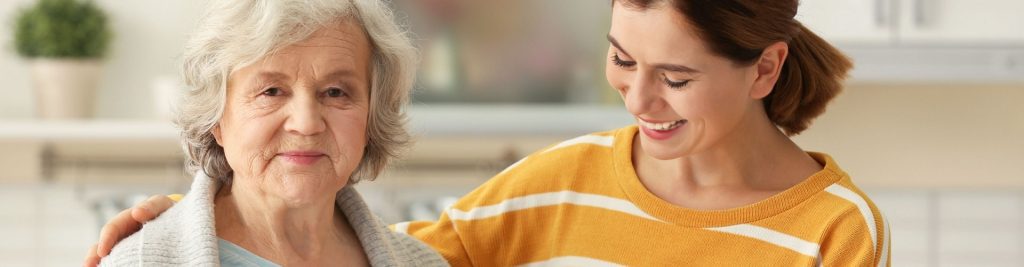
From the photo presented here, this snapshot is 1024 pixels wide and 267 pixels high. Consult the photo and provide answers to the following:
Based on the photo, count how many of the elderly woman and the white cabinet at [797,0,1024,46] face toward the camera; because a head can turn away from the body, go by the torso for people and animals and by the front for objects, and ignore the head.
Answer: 2

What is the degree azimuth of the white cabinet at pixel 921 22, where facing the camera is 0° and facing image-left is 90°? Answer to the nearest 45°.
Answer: approximately 0°

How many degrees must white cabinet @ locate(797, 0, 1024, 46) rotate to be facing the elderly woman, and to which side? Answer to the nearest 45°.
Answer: approximately 45° to its right

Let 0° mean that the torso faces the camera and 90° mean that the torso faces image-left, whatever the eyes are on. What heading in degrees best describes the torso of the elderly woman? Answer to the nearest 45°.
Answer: approximately 0°
